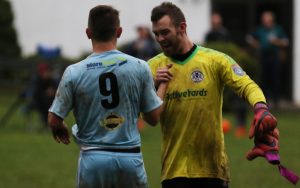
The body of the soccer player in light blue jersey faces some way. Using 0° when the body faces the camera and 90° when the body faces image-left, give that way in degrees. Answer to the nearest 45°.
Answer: approximately 180°

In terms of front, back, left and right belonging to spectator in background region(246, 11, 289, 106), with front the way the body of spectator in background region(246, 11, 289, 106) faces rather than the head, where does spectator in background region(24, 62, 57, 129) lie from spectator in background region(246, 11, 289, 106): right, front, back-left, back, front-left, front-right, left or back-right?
front-right

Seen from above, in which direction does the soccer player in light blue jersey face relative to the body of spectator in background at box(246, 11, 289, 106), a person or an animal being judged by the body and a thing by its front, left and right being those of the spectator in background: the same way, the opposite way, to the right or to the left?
the opposite way

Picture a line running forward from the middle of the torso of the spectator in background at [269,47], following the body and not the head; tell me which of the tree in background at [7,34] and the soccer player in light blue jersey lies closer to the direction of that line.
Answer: the soccer player in light blue jersey

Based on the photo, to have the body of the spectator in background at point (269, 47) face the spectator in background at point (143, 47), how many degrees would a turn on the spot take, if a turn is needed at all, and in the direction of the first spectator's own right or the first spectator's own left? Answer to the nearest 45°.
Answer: approximately 45° to the first spectator's own right

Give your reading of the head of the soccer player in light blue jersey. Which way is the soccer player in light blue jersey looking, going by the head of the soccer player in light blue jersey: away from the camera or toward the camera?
away from the camera

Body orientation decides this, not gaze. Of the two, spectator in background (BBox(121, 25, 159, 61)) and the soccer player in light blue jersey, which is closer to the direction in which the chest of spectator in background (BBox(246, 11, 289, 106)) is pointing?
the soccer player in light blue jersey

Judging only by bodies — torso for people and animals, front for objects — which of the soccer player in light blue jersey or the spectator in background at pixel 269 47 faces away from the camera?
the soccer player in light blue jersey

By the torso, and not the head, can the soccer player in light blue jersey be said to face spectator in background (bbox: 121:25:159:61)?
yes
